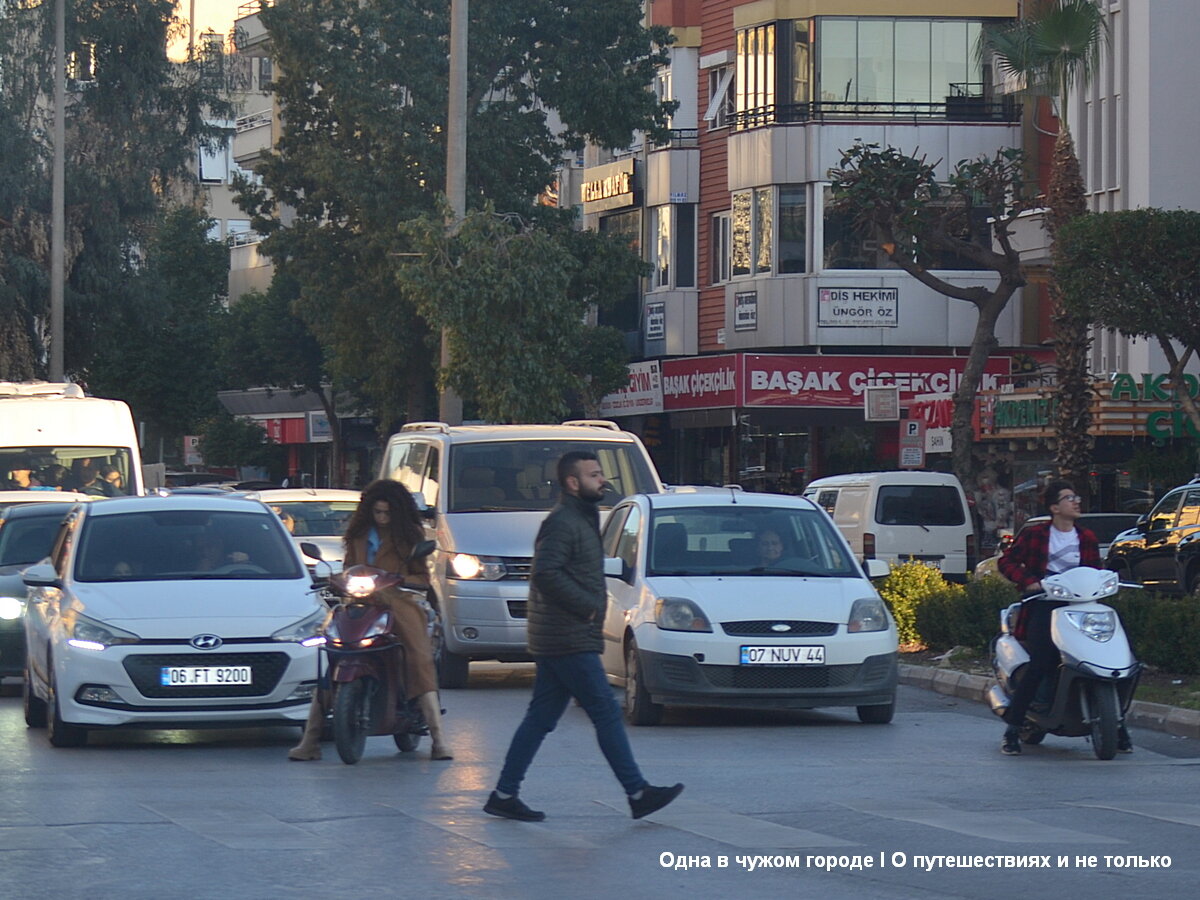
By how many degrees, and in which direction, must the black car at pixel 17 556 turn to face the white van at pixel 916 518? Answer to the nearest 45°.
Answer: approximately 135° to its left

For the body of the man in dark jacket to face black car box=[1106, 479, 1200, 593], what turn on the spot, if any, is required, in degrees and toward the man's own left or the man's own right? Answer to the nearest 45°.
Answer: approximately 45° to the man's own left

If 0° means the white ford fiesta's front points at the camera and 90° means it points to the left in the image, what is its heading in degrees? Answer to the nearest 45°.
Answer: approximately 0°

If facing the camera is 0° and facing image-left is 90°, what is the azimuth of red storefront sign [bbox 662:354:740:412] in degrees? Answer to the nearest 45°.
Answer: approximately 45°

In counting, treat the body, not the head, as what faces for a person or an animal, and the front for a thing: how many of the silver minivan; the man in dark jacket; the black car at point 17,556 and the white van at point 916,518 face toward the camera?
2

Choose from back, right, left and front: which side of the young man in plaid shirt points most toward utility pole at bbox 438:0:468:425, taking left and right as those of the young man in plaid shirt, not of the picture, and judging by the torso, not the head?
back

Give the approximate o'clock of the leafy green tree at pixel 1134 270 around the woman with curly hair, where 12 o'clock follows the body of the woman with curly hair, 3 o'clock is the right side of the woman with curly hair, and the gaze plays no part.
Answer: The leafy green tree is roughly at 7 o'clock from the woman with curly hair.

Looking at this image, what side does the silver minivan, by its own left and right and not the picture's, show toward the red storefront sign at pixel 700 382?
back

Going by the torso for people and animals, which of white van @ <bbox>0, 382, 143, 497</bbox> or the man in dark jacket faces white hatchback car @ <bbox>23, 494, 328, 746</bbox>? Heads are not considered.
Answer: the white van

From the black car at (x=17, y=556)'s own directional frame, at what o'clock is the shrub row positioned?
The shrub row is roughly at 9 o'clock from the black car.
